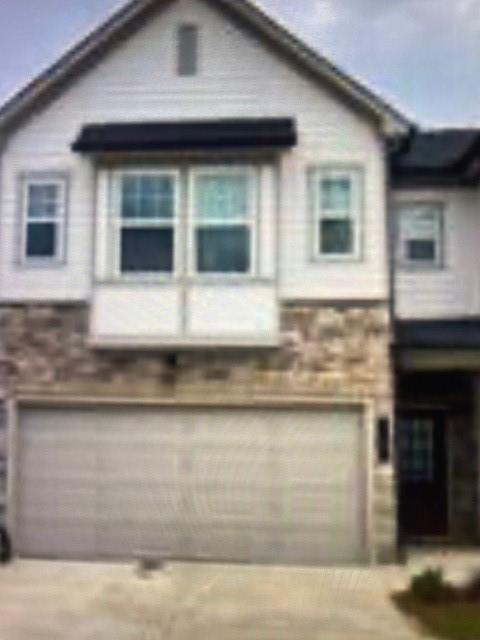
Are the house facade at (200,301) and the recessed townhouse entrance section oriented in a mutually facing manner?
no

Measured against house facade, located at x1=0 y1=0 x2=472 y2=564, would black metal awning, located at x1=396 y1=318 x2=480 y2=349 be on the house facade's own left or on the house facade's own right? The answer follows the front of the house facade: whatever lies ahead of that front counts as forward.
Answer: on the house facade's own left

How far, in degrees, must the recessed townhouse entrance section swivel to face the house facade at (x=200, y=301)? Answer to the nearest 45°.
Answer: approximately 45° to its right

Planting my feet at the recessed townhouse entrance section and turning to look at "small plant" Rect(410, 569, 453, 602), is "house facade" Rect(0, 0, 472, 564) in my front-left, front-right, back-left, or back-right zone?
front-right

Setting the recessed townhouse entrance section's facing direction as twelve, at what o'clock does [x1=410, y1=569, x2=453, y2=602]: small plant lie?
The small plant is roughly at 12 o'clock from the recessed townhouse entrance section.

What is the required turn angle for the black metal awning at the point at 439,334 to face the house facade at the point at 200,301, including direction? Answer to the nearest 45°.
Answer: approximately 90° to its right

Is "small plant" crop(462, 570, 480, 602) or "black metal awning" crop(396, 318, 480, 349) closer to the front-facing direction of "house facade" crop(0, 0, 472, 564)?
the small plant

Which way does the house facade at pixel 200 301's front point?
toward the camera

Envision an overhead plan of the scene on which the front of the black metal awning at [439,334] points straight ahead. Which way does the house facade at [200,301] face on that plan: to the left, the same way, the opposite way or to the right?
the same way

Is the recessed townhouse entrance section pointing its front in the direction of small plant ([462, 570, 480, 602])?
yes

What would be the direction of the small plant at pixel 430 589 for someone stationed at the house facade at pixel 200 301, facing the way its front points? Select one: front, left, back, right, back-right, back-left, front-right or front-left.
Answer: front-left

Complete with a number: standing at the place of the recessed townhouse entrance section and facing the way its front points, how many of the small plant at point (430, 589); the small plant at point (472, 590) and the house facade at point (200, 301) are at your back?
0

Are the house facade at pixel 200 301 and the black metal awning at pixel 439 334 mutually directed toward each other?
no

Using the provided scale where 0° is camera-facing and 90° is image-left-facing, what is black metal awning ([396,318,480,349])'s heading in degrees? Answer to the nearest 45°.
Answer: approximately 0°

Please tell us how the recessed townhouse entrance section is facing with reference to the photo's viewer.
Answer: facing the viewer

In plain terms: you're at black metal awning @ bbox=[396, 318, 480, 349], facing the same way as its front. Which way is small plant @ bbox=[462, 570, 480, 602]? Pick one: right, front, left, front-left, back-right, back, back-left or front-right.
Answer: front
